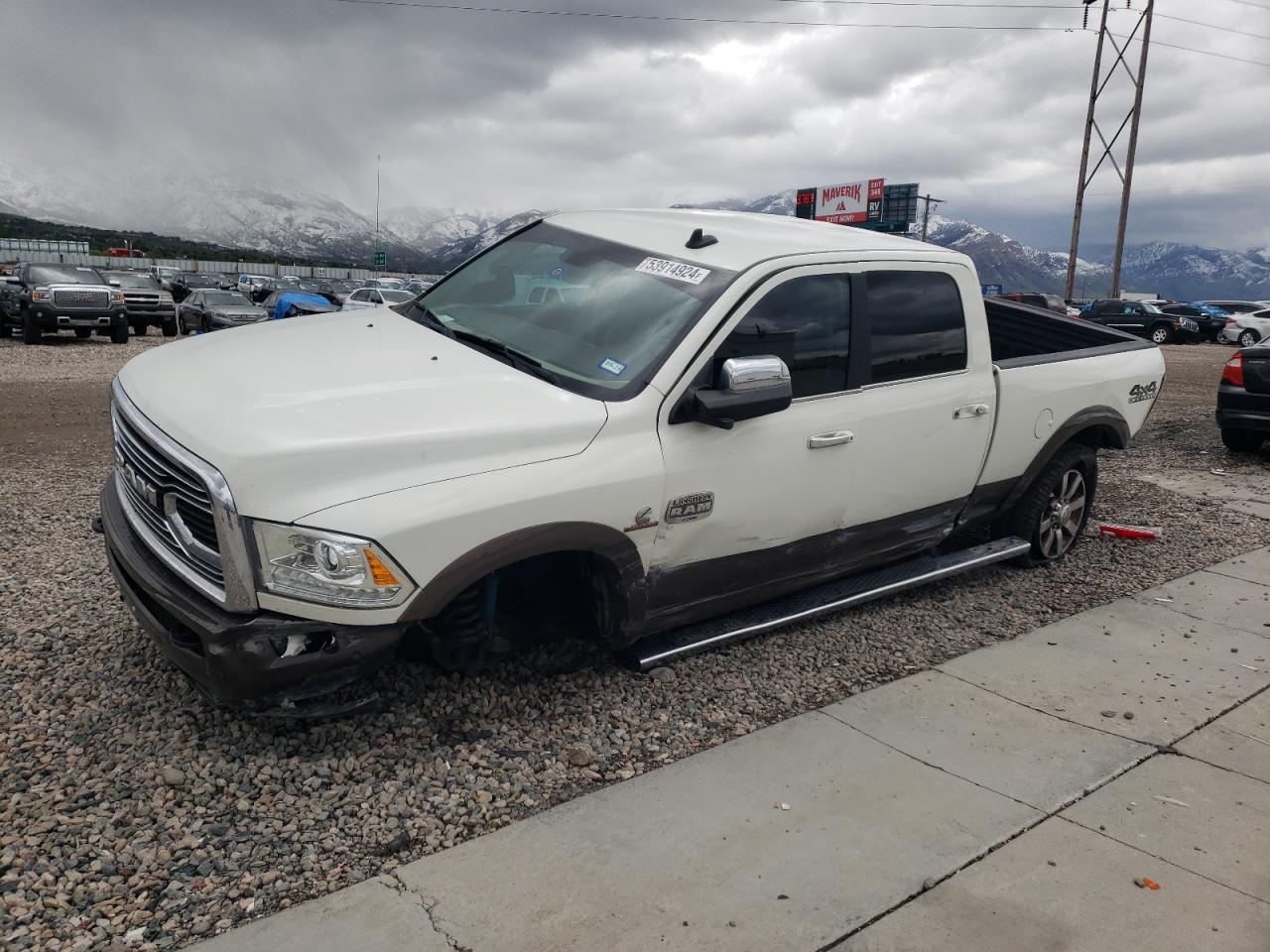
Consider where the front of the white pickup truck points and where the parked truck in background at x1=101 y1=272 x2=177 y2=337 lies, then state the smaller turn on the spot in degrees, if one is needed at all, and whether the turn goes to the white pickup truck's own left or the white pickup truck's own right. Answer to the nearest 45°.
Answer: approximately 90° to the white pickup truck's own right

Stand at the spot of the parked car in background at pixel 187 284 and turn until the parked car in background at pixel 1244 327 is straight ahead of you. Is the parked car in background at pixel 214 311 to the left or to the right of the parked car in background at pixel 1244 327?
right

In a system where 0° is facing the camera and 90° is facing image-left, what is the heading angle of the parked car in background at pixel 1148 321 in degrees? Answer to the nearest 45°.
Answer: approximately 315°

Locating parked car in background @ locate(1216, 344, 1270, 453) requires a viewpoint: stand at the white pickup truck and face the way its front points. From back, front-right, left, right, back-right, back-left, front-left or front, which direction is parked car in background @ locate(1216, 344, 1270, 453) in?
back

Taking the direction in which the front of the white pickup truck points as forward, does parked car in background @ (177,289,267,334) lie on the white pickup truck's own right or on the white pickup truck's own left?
on the white pickup truck's own right

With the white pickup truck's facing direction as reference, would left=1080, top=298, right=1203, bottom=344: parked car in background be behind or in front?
behind

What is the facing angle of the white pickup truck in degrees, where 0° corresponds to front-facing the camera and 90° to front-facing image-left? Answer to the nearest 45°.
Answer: approximately 45°

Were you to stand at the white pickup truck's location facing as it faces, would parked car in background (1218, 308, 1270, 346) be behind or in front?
behind

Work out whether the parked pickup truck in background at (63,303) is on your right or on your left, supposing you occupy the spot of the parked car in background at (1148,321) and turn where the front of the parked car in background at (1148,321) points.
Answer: on your right
